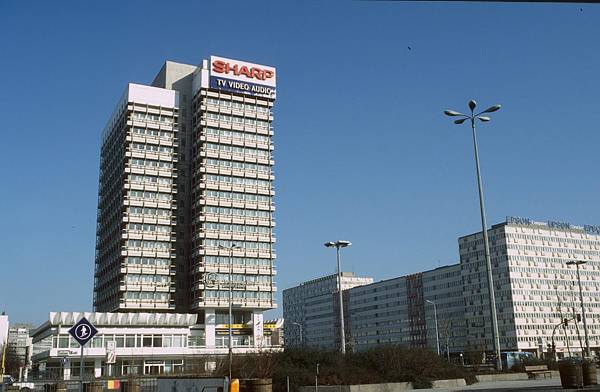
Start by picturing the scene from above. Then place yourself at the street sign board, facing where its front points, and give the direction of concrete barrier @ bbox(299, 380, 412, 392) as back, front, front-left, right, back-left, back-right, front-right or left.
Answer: back-left

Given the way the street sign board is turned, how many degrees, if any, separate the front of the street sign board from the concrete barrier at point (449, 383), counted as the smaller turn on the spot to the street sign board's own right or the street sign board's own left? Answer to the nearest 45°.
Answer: approximately 135° to the street sign board's own left

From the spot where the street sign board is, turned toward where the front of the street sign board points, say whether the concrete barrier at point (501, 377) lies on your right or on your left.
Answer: on your left
